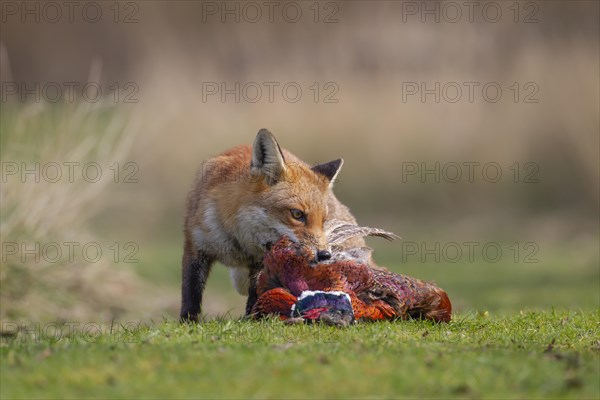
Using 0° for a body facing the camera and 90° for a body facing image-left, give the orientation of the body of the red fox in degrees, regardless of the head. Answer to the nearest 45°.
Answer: approximately 0°

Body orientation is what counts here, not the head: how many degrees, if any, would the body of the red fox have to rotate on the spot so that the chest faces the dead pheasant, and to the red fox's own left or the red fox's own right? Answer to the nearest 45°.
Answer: approximately 45° to the red fox's own left
